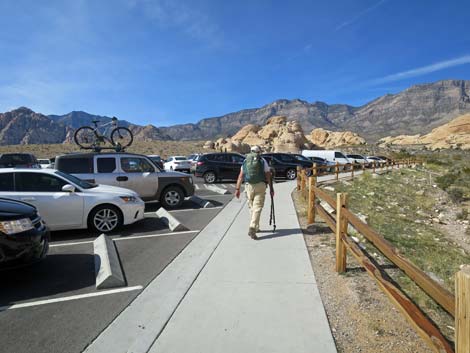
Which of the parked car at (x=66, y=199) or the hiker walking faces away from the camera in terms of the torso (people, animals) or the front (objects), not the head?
the hiker walking

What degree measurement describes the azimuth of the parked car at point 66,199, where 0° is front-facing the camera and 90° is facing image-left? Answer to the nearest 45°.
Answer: approximately 270°

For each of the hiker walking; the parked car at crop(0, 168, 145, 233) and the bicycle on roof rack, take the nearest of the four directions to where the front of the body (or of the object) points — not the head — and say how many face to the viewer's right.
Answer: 2

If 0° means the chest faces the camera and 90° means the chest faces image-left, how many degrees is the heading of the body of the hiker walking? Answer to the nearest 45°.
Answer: approximately 180°

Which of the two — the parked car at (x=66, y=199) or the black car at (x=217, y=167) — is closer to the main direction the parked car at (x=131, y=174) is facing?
the black car

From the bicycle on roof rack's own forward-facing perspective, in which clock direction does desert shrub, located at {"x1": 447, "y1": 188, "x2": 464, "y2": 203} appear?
The desert shrub is roughly at 1 o'clock from the bicycle on roof rack.

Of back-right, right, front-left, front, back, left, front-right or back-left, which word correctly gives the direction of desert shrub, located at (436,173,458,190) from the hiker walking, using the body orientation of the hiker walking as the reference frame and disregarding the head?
front-right

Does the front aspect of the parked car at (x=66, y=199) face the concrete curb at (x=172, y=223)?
yes

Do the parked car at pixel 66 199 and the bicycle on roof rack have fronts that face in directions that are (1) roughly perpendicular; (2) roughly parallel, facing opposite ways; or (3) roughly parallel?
roughly parallel

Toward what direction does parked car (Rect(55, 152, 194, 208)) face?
to the viewer's right

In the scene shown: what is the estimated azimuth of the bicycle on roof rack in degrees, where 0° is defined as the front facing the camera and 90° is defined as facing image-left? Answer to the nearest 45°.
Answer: approximately 270°

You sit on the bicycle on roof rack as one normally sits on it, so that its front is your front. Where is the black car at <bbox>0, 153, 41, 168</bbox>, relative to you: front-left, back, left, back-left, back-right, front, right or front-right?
back-left

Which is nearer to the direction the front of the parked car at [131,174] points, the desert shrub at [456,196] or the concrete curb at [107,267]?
the desert shrub
